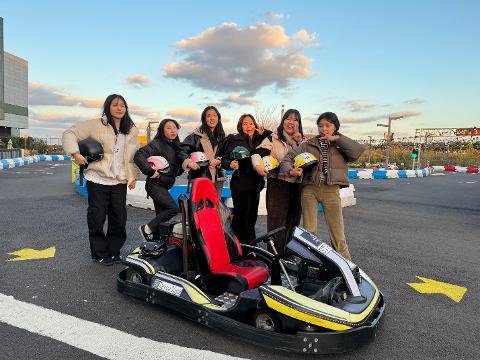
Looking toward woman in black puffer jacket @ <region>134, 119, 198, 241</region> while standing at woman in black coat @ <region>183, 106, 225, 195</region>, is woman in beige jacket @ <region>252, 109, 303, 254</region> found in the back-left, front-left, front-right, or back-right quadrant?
back-left

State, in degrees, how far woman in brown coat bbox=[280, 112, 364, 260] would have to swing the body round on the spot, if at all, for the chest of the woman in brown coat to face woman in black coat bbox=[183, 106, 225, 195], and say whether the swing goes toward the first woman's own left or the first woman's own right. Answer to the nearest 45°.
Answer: approximately 90° to the first woman's own right

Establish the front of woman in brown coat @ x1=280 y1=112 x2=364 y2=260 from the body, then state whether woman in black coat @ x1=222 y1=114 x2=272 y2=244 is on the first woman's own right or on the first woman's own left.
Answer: on the first woman's own right

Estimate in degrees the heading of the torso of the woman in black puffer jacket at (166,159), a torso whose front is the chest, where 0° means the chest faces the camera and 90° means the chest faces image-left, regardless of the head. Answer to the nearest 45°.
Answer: approximately 315°

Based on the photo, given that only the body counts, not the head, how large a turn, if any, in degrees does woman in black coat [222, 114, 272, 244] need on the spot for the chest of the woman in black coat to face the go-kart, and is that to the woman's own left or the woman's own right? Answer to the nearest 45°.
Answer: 0° — they already face it

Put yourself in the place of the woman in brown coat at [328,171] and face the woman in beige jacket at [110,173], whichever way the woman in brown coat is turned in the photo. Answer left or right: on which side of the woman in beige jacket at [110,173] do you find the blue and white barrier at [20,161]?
right

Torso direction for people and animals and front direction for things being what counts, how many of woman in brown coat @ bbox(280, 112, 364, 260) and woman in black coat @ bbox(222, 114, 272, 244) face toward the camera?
2

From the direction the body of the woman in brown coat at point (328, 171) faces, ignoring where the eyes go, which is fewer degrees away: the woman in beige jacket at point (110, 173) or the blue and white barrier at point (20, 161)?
the woman in beige jacket

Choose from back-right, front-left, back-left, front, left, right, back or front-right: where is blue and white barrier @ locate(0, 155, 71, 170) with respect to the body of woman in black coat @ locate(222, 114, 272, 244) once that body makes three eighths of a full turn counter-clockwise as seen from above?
left

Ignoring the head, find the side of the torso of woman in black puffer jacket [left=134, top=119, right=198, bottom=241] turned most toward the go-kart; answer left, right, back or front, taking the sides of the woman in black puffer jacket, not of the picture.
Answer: front

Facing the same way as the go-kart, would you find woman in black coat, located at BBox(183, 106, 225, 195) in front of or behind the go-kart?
behind

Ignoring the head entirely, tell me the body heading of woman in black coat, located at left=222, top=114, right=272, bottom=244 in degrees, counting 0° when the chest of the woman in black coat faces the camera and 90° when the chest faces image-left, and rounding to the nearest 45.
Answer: approximately 0°

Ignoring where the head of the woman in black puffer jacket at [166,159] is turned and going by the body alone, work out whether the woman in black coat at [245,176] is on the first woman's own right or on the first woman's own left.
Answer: on the first woman's own left
